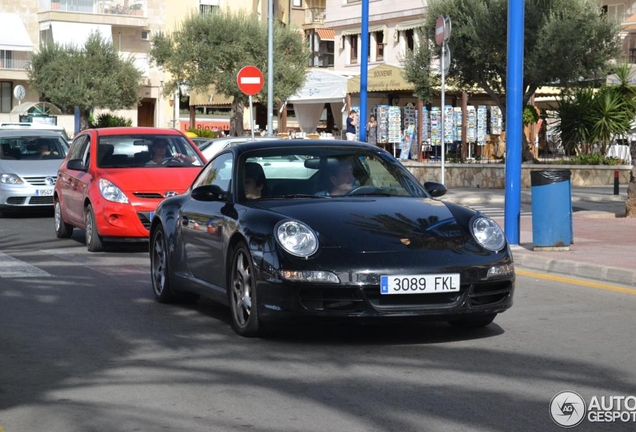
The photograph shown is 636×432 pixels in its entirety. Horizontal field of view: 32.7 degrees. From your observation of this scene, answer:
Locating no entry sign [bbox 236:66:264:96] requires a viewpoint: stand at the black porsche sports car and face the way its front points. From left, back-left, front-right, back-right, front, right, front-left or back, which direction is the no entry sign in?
back-left

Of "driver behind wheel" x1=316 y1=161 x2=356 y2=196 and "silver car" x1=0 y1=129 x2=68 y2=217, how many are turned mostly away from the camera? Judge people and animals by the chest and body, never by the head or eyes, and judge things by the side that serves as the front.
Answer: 0

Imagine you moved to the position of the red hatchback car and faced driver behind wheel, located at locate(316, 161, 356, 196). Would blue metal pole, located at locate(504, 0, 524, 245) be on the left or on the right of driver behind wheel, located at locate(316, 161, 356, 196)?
left

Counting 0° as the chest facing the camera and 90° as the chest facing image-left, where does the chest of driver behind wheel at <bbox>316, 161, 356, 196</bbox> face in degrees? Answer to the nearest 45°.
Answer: approximately 315°

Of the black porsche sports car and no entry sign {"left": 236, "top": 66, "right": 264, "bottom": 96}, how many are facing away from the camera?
0

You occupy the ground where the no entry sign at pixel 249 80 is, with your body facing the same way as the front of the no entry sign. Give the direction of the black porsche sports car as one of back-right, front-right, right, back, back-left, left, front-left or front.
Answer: front

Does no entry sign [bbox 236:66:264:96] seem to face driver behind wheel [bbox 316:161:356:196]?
yes

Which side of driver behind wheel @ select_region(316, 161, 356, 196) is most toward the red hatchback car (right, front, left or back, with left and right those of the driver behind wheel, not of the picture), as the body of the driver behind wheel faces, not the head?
back

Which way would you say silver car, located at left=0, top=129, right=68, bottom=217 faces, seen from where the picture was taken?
facing the viewer and to the right of the viewer

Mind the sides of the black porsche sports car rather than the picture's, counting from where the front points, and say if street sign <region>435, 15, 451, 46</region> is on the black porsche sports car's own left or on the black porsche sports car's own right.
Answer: on the black porsche sports car's own left

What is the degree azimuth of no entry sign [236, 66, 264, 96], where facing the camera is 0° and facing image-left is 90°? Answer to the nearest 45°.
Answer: approximately 0°

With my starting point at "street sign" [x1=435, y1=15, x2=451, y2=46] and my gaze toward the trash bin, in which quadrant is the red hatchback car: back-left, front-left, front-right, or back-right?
front-right
